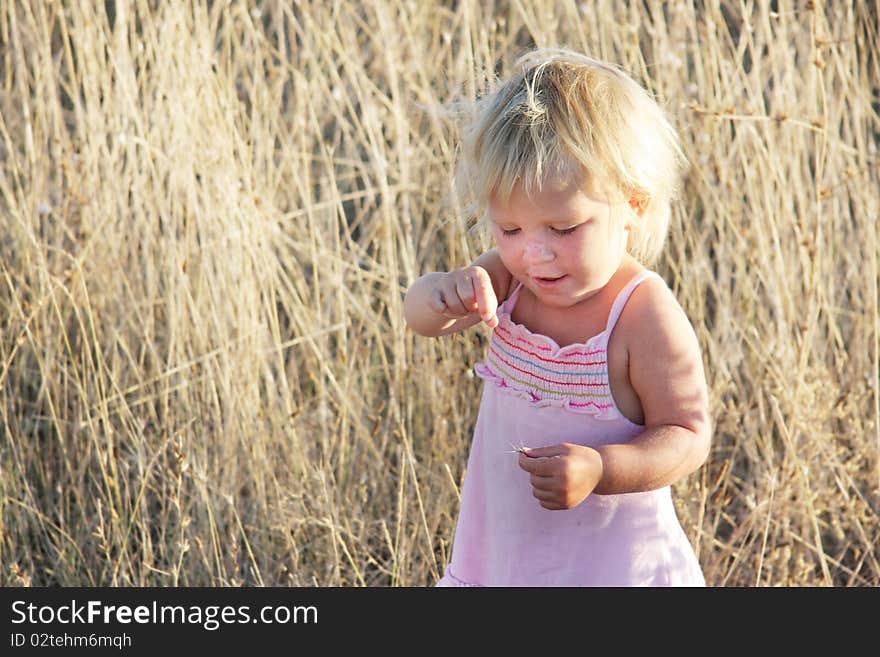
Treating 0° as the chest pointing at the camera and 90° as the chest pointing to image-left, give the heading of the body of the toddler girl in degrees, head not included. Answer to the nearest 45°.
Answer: approximately 45°
